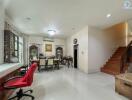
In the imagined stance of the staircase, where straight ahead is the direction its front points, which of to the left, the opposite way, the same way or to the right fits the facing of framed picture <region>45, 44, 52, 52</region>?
to the left

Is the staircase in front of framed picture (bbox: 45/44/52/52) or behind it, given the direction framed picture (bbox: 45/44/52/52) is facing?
in front

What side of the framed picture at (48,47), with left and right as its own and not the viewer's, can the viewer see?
front

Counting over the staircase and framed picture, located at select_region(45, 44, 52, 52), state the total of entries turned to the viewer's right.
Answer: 0

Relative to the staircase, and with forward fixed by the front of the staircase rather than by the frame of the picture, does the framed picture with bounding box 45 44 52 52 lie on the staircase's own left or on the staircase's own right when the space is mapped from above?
on the staircase's own right

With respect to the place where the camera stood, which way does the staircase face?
facing the viewer and to the left of the viewer
